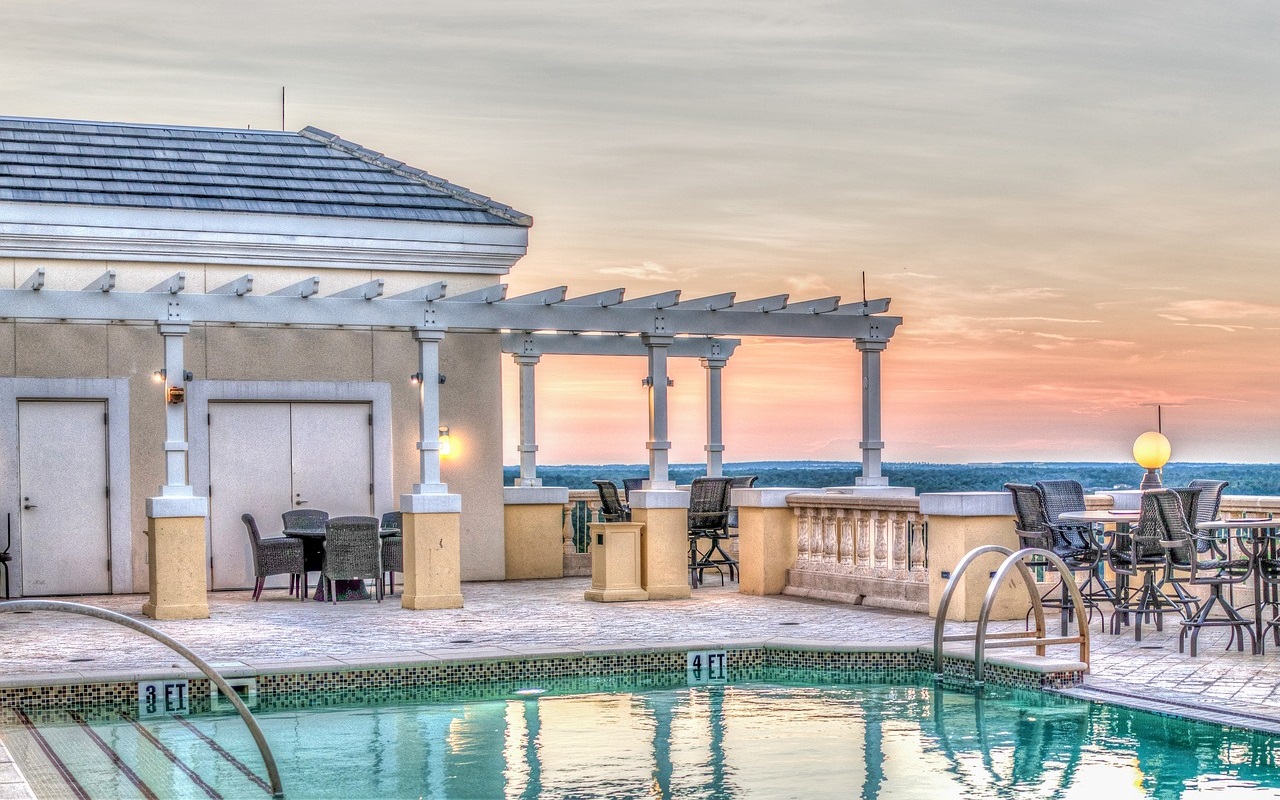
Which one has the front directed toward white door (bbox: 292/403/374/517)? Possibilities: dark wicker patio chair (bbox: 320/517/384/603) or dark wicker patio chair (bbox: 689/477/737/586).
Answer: dark wicker patio chair (bbox: 320/517/384/603)

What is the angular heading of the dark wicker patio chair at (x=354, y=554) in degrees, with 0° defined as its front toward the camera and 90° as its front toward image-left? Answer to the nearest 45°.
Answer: approximately 180°

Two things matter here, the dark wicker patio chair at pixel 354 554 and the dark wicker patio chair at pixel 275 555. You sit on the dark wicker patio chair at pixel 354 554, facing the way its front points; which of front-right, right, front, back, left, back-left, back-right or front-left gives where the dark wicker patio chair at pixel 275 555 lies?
front-left

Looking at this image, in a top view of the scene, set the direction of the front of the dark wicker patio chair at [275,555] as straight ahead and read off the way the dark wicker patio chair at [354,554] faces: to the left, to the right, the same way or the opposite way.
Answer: to the left

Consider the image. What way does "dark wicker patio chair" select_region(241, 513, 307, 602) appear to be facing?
to the viewer's right

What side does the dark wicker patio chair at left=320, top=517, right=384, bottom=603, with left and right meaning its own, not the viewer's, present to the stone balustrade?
right

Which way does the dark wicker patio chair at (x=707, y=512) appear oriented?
away from the camera
